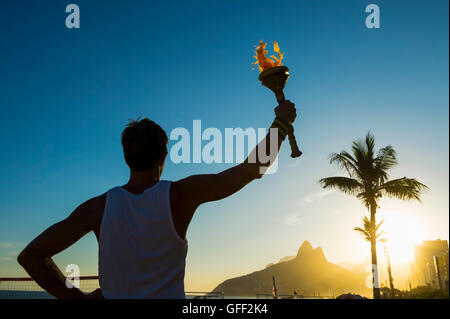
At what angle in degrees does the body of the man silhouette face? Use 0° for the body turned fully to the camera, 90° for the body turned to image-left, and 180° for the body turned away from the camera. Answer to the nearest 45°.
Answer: approximately 180°

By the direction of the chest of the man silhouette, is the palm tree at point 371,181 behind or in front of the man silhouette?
in front
